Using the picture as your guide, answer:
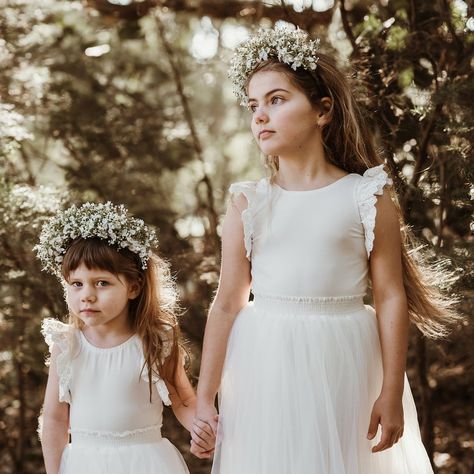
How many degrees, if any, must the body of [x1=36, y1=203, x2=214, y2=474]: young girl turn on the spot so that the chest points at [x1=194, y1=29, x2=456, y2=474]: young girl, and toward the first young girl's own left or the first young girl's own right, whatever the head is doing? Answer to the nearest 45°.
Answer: approximately 45° to the first young girl's own left

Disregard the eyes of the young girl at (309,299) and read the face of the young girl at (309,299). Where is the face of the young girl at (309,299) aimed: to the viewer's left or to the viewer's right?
to the viewer's left

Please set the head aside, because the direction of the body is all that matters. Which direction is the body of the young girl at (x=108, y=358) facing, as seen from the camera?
toward the camera
